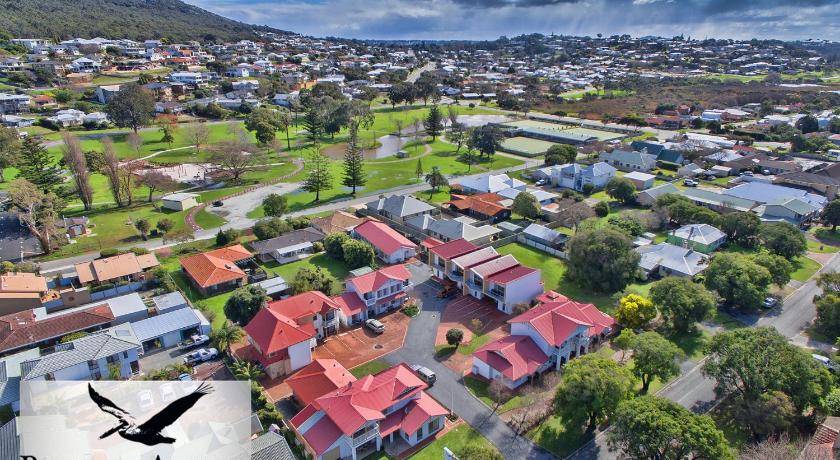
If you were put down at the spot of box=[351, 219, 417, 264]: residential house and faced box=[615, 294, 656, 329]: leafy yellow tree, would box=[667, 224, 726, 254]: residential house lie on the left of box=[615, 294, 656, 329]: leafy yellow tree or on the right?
left

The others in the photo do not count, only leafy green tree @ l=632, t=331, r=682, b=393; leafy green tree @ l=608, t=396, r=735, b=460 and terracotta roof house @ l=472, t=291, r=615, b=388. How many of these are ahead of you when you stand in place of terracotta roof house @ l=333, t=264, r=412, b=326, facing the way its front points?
3

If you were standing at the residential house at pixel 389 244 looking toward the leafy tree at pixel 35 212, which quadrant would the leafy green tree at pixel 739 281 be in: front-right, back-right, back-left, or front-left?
back-left
